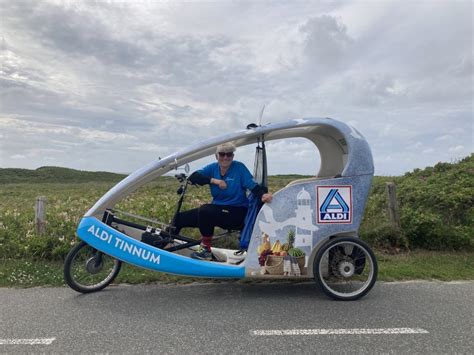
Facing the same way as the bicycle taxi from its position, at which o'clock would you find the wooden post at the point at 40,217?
The wooden post is roughly at 1 o'clock from the bicycle taxi.

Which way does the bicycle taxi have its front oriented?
to the viewer's left

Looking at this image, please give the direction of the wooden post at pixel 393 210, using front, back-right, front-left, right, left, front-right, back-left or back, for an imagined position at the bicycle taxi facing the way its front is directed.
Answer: back-right
